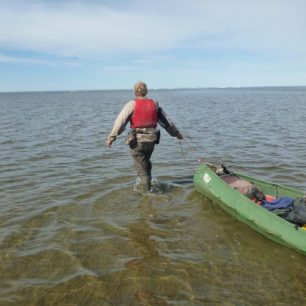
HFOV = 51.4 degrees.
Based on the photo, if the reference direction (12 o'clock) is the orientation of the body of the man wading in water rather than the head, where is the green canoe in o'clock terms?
The green canoe is roughly at 4 o'clock from the man wading in water.

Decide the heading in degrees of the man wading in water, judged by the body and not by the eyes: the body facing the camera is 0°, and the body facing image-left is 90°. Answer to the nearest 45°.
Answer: approximately 180°

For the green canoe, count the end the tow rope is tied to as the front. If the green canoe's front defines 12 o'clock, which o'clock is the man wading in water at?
The man wading in water is roughly at 11 o'clock from the green canoe.

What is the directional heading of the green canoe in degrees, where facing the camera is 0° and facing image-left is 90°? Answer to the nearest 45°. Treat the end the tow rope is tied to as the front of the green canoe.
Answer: approximately 135°
